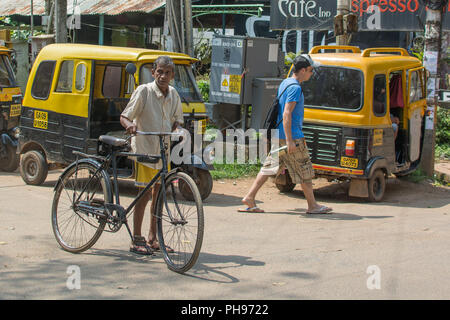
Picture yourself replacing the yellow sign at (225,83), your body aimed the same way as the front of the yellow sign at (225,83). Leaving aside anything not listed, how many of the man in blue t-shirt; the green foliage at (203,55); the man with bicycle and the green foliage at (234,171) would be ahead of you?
3

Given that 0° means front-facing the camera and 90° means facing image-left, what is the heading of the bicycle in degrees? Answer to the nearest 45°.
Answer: approximately 315°

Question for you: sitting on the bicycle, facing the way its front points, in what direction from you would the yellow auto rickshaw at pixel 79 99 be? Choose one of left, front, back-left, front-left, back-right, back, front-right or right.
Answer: back-left

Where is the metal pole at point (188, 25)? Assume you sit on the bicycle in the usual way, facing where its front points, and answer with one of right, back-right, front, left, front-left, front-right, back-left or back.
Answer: back-left

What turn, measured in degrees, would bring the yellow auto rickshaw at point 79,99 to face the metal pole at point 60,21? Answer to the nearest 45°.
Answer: approximately 135° to its left
